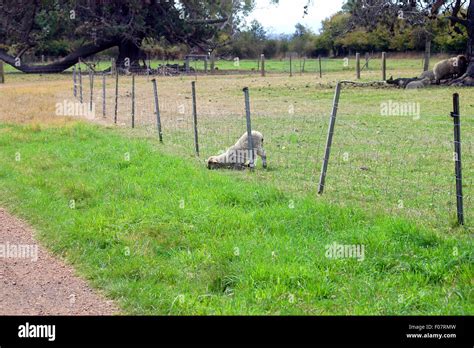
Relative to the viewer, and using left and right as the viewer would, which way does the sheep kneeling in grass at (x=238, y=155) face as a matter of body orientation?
facing to the left of the viewer

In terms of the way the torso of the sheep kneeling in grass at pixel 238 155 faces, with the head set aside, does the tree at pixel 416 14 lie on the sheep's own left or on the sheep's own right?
on the sheep's own right

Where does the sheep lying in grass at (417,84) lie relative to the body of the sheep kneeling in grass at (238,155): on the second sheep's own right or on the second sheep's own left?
on the second sheep's own right

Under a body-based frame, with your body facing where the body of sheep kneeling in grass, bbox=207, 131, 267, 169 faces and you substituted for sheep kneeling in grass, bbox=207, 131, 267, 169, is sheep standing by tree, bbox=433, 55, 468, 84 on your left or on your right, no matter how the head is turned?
on your right

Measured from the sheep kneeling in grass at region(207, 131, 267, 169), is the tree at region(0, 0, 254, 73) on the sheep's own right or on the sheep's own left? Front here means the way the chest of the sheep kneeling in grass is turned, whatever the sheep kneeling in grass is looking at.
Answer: on the sheep's own right
